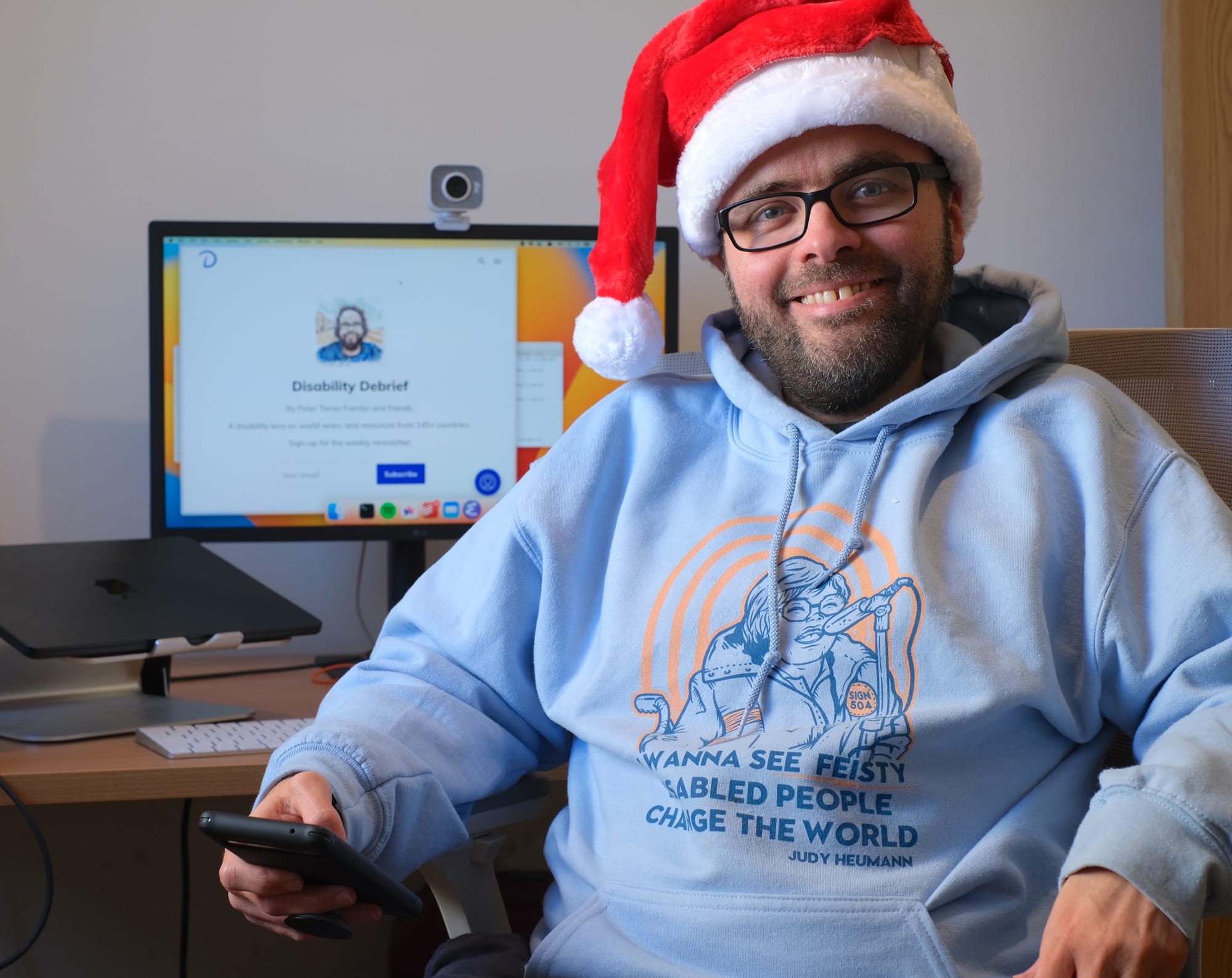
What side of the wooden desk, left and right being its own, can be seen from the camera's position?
front

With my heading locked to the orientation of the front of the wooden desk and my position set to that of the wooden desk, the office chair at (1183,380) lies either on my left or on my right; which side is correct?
on my left

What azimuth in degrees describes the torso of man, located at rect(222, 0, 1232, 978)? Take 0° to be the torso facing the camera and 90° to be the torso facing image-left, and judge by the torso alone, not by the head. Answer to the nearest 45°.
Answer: approximately 0°

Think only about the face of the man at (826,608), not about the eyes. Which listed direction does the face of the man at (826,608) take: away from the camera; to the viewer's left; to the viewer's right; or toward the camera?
toward the camera

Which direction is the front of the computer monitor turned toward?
toward the camera

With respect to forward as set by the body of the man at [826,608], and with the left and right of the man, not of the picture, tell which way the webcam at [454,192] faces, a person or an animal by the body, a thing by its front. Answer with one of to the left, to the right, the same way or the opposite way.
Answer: the same way

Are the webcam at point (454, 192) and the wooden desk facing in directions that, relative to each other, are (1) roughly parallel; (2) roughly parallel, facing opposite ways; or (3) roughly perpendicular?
roughly parallel
